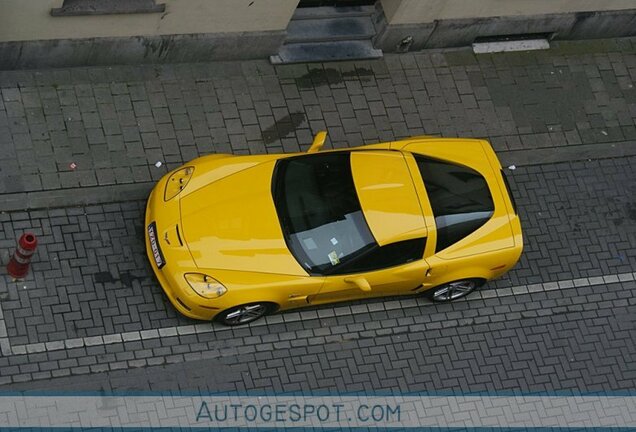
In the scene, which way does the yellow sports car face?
to the viewer's left
